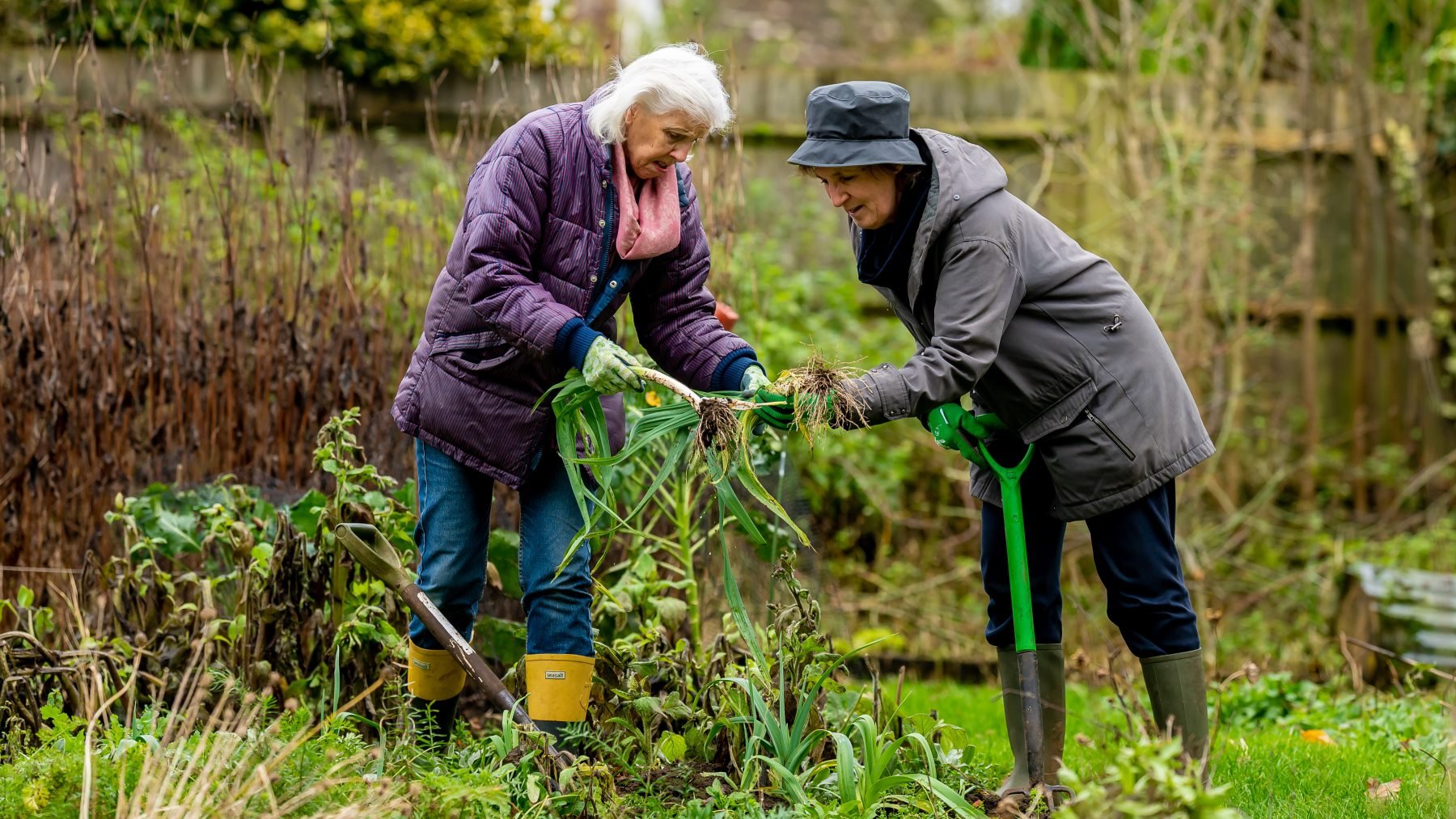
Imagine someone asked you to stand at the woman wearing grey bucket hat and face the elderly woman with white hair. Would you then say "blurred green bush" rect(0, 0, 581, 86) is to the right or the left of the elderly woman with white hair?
right

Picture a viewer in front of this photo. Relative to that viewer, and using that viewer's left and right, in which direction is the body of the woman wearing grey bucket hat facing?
facing to the left of the viewer

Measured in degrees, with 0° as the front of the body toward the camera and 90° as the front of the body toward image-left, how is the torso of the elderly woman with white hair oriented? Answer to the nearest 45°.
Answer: approximately 315°

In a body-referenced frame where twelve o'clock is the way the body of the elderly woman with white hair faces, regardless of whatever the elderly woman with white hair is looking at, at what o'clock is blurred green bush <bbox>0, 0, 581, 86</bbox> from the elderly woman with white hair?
The blurred green bush is roughly at 7 o'clock from the elderly woman with white hair.

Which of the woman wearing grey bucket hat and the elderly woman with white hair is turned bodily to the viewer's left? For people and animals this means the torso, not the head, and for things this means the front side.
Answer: the woman wearing grey bucket hat

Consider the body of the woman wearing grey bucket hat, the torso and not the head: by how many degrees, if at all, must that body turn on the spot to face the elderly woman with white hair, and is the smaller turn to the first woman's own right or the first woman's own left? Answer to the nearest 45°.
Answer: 0° — they already face them

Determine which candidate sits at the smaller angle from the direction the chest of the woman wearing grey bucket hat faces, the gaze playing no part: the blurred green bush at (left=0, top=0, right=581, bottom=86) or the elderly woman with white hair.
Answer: the elderly woman with white hair

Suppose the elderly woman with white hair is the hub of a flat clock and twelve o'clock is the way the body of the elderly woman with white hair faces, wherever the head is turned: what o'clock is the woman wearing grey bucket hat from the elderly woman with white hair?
The woman wearing grey bucket hat is roughly at 11 o'clock from the elderly woman with white hair.

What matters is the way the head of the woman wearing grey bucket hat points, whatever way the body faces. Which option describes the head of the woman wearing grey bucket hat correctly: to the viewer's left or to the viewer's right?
to the viewer's left

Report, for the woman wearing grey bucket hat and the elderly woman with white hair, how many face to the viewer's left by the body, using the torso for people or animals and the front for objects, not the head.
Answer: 1

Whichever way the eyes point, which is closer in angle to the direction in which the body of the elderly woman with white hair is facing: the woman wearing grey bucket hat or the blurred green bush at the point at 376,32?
the woman wearing grey bucket hat

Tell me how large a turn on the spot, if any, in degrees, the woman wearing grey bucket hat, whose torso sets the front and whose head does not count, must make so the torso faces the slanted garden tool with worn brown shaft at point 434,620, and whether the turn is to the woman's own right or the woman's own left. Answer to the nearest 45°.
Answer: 0° — they already face it
